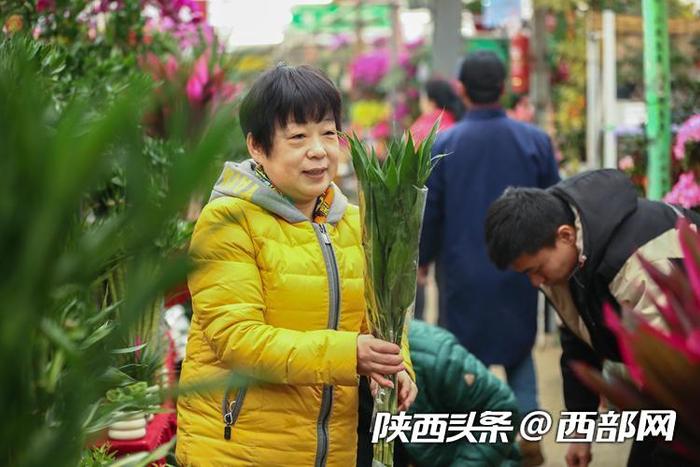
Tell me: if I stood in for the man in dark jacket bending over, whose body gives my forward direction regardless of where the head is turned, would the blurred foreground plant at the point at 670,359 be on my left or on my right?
on my left

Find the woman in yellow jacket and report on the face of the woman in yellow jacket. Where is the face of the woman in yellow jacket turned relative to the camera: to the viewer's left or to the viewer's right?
to the viewer's right

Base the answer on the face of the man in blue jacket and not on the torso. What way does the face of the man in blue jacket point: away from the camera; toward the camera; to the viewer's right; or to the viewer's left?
away from the camera

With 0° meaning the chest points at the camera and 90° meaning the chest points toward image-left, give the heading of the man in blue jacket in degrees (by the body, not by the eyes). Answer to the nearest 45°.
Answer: approximately 180°

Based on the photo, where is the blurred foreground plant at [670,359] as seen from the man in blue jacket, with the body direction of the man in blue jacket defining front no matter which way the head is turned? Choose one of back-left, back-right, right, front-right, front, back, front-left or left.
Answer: back

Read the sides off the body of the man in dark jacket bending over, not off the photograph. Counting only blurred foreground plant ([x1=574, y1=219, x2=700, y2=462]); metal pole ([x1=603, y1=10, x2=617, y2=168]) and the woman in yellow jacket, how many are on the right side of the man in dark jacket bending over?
1

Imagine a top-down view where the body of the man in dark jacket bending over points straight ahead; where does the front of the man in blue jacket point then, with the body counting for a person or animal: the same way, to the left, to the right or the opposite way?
to the right

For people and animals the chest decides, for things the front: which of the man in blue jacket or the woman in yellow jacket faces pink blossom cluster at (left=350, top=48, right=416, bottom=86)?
the man in blue jacket

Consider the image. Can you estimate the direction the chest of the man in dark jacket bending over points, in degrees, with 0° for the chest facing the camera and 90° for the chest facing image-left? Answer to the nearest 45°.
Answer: approximately 90°

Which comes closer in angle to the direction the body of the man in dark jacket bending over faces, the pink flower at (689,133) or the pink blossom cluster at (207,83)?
the pink blossom cluster

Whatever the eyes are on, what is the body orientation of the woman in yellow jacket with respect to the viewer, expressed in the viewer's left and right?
facing the viewer and to the right of the viewer

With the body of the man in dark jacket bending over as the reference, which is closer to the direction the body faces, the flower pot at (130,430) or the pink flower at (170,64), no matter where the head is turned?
the flower pot

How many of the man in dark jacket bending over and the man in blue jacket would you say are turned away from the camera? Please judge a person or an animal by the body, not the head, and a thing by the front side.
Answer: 1

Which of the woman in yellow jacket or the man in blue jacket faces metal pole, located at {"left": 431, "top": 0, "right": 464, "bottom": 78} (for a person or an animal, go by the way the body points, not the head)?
the man in blue jacket

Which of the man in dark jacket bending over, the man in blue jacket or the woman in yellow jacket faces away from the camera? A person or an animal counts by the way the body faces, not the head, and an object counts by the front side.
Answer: the man in blue jacket

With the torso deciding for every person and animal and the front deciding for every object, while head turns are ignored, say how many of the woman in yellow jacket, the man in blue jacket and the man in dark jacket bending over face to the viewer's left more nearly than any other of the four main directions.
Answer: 1
